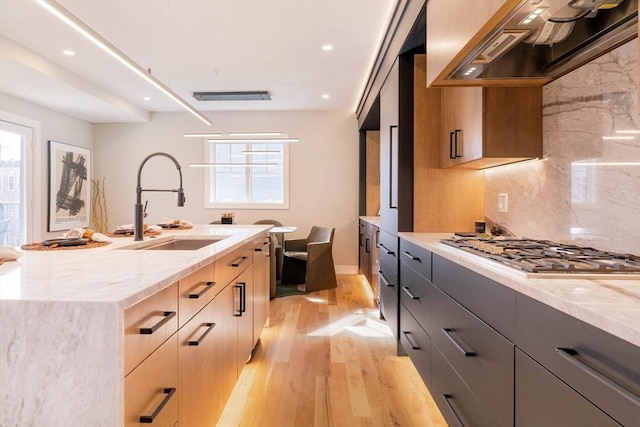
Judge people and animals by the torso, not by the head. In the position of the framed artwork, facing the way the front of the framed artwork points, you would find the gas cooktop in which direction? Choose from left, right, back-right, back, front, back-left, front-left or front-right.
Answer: front-right

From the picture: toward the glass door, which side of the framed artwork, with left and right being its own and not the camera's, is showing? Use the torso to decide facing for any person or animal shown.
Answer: right

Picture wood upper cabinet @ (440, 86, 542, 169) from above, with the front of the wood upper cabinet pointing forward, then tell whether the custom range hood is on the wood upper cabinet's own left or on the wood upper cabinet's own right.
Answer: on the wood upper cabinet's own left

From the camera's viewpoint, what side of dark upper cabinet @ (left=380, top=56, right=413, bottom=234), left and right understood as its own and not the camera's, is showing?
left

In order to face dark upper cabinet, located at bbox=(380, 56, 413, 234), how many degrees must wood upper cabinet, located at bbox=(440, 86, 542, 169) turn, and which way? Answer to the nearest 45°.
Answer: approximately 90° to its right

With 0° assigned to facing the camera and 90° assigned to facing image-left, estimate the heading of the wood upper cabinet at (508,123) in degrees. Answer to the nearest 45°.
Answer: approximately 45°

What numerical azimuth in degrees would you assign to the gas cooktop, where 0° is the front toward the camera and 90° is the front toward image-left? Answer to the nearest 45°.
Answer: approximately 45°

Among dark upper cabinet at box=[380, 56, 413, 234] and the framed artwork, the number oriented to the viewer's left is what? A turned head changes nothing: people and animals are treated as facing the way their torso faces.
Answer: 1
